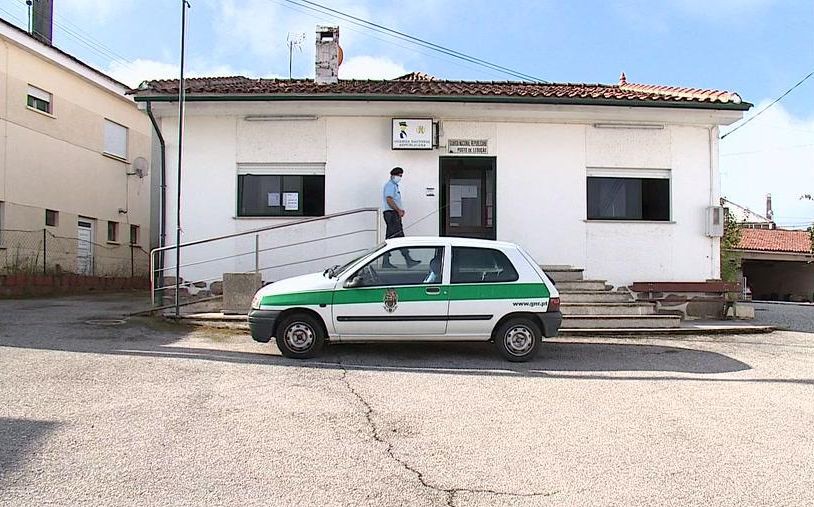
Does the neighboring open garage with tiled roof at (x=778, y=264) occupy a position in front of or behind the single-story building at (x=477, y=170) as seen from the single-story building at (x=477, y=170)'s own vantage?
behind

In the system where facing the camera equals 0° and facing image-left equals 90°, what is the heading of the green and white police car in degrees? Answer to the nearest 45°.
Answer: approximately 90°

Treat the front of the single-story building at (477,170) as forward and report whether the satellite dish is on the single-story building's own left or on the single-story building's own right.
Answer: on the single-story building's own right

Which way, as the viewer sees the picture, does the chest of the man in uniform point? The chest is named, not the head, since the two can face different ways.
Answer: to the viewer's right

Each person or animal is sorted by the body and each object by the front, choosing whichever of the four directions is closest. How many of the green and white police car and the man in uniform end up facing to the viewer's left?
1

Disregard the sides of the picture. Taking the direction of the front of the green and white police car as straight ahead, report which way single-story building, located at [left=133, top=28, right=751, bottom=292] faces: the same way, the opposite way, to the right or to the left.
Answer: to the left

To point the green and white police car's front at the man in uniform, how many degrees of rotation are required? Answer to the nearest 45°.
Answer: approximately 90° to its right

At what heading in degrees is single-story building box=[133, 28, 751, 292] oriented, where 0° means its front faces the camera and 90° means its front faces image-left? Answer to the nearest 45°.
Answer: approximately 0°
